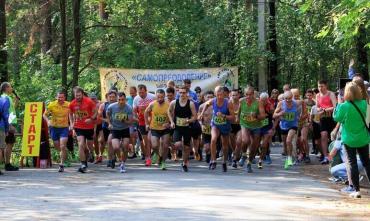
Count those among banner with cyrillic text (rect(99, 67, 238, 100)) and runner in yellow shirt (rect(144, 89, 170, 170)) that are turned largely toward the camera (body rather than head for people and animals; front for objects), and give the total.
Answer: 2

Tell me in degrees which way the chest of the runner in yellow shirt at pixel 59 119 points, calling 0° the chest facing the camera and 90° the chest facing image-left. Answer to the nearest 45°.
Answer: approximately 0°

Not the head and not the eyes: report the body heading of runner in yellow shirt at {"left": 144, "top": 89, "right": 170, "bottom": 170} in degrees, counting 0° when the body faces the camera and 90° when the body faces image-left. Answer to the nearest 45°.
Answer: approximately 0°

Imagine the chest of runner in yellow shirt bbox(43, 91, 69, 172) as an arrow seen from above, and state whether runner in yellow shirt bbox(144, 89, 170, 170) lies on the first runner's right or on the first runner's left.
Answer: on the first runner's left
